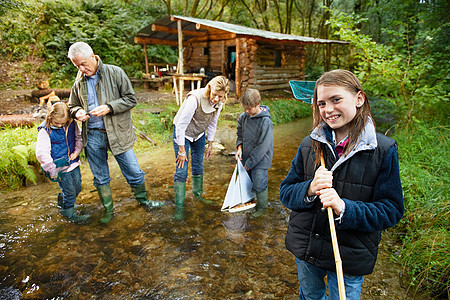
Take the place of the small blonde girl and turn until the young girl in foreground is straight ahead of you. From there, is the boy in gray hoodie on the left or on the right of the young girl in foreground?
left

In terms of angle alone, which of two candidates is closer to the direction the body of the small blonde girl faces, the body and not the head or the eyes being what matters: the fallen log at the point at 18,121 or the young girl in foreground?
the young girl in foreground

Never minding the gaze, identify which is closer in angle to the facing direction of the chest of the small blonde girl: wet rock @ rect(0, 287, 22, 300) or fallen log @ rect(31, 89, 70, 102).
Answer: the wet rock

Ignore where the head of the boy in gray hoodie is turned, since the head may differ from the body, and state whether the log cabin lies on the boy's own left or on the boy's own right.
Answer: on the boy's own right

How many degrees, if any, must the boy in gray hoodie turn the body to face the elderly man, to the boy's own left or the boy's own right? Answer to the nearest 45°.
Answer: approximately 45° to the boy's own right

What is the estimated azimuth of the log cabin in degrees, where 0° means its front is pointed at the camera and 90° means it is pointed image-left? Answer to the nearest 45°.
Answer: approximately 45°

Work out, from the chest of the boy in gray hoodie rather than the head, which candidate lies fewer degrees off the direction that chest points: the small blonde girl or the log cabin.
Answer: the small blonde girl

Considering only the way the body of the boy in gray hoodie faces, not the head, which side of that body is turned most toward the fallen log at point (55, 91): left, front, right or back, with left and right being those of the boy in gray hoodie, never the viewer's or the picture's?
right

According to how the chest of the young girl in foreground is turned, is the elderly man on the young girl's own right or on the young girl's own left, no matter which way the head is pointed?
on the young girl's own right

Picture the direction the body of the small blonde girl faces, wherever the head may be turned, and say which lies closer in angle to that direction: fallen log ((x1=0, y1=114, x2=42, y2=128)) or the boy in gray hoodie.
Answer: the boy in gray hoodie
